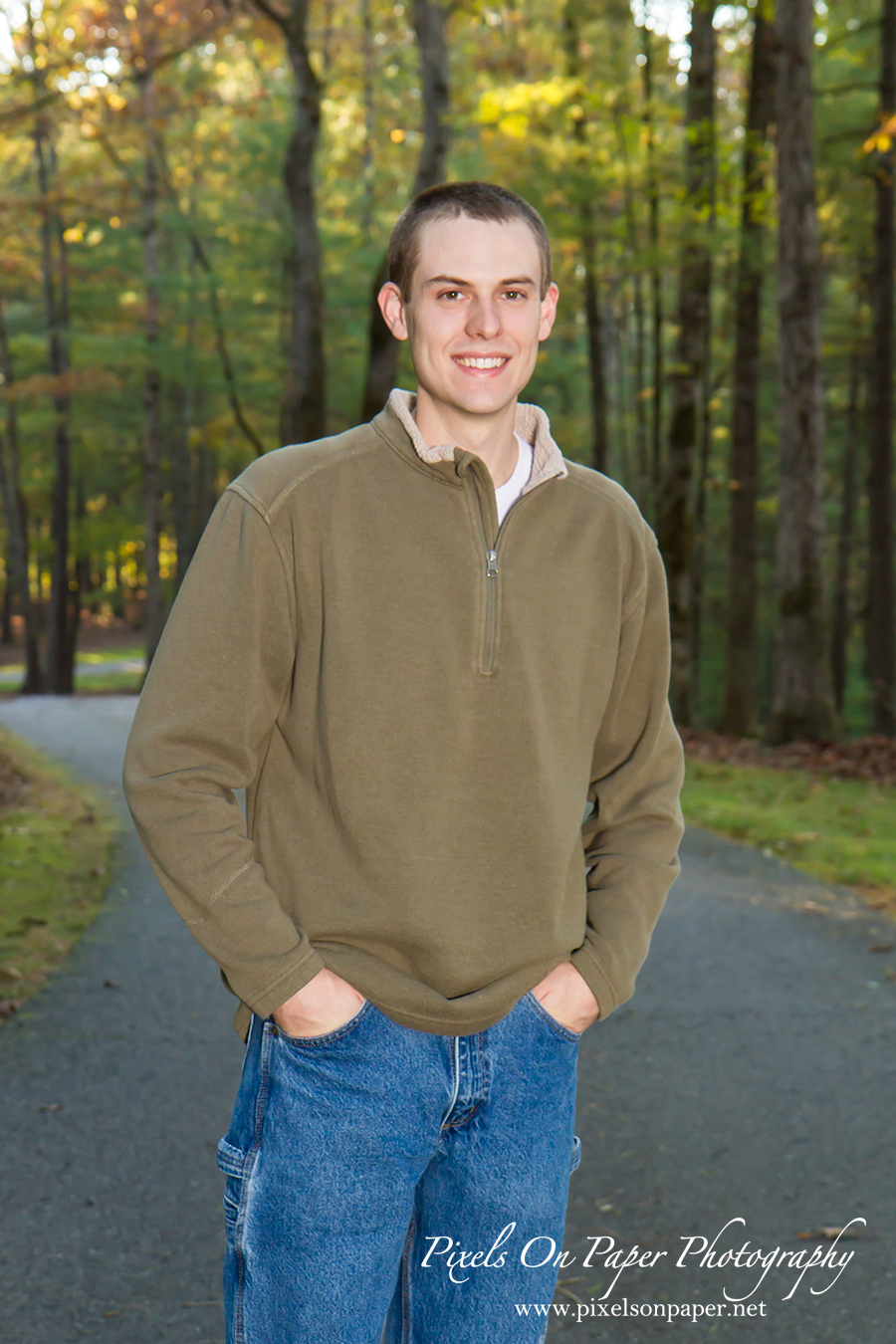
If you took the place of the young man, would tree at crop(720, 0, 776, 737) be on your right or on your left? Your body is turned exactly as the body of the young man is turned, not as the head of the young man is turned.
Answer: on your left

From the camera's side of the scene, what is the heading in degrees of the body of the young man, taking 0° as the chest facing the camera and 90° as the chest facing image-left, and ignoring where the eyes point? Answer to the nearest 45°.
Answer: approximately 315°

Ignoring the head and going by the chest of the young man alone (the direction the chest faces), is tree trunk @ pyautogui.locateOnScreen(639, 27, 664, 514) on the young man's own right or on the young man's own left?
on the young man's own left

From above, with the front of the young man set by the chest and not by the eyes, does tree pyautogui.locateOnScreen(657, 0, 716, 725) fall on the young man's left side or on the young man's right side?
on the young man's left side

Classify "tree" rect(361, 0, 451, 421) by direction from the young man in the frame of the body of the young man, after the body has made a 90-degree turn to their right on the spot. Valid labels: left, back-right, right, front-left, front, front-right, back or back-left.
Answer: back-right

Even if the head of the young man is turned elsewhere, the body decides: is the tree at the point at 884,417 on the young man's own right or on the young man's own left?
on the young man's own left

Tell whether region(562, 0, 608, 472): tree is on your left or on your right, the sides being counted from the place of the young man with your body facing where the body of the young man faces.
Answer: on your left

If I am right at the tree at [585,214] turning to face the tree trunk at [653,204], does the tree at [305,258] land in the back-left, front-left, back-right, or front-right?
back-right

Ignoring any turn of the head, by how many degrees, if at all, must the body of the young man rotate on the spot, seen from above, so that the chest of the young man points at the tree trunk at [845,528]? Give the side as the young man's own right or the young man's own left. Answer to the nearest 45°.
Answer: approximately 135° to the young man's own left
